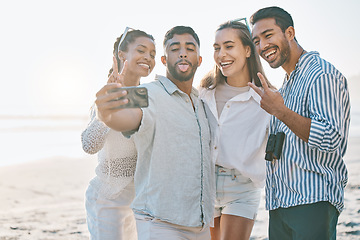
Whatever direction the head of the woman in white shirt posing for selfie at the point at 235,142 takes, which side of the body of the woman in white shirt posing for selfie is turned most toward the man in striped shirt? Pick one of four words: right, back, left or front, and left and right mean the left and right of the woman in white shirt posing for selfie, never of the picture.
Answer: left

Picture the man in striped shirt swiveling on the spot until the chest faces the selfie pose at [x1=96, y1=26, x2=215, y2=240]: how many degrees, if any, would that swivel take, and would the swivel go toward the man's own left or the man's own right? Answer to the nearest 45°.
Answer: approximately 45° to the man's own right

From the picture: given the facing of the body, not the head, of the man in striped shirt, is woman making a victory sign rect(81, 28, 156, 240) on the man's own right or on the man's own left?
on the man's own right

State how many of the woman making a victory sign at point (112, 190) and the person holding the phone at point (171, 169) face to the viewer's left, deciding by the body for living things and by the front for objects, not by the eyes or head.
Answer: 0

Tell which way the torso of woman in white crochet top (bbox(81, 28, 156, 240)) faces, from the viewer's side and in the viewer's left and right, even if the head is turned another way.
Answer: facing the viewer and to the right of the viewer

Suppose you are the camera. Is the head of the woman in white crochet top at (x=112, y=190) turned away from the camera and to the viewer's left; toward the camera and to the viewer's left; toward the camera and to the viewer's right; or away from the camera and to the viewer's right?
toward the camera and to the viewer's right

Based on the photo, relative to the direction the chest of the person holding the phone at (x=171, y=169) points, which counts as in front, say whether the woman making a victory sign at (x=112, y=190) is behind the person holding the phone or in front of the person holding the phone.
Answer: behind

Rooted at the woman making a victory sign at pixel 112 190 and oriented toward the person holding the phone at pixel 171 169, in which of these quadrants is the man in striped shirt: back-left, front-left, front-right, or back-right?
front-left

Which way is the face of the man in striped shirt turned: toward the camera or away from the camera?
toward the camera

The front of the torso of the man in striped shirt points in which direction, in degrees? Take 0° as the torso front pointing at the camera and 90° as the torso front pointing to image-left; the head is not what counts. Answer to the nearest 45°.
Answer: approximately 45°

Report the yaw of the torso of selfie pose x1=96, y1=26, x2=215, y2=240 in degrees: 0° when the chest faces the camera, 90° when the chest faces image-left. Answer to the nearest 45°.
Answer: approximately 315°

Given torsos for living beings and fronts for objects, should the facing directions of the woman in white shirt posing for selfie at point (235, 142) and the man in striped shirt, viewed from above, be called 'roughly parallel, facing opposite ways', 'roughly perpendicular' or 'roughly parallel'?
roughly parallel

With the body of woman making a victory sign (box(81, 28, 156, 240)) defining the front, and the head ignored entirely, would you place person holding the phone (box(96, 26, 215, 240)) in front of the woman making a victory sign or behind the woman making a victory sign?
in front

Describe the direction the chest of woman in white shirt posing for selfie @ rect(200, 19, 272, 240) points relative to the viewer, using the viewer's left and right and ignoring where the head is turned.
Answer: facing the viewer and to the left of the viewer
